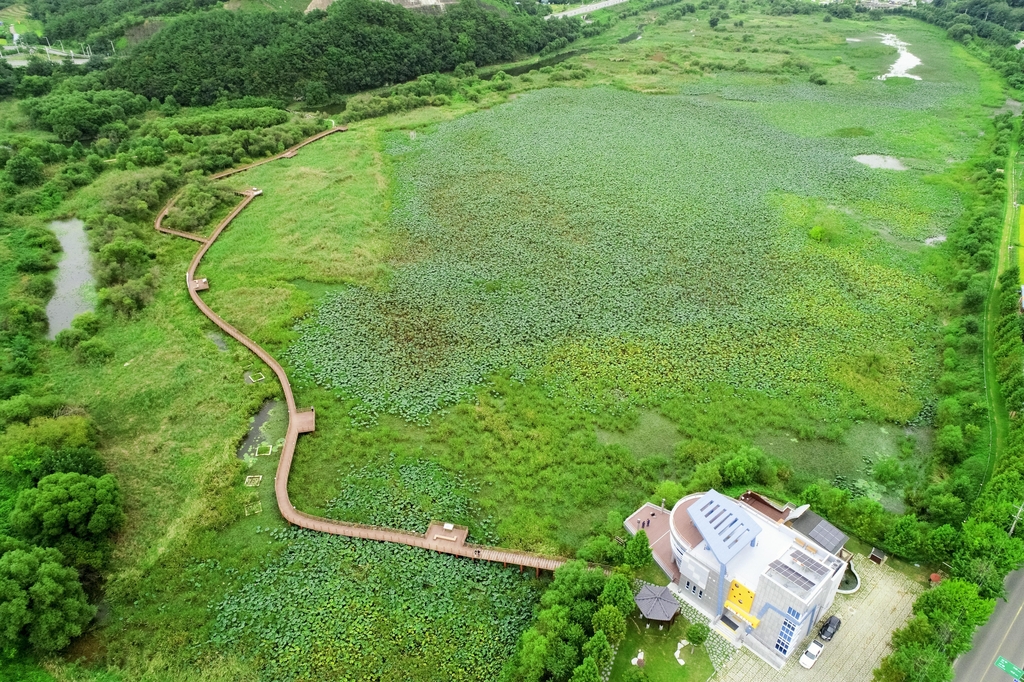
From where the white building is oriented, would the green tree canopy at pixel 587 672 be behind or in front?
in front

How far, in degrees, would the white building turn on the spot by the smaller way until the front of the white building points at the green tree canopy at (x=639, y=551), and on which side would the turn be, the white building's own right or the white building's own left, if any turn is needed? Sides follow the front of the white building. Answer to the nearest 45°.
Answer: approximately 45° to the white building's own right

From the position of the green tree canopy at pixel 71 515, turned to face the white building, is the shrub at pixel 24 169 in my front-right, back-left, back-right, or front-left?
back-left

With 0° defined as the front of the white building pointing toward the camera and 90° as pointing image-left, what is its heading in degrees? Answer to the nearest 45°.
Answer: approximately 45°

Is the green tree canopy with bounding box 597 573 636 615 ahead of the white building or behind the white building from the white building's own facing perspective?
ahead

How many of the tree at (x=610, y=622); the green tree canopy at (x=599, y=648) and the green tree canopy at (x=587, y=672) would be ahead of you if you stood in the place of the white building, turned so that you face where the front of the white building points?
3
